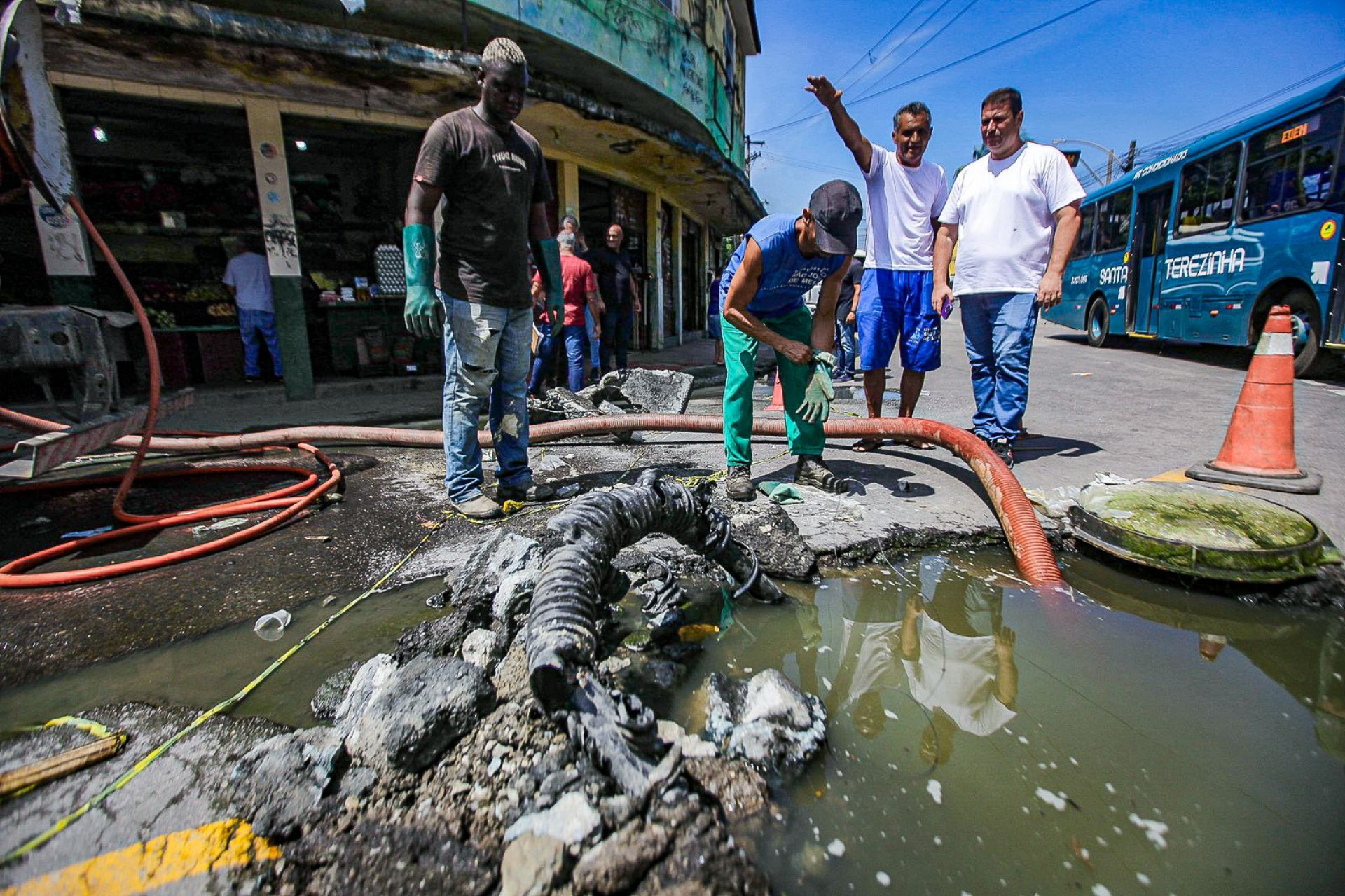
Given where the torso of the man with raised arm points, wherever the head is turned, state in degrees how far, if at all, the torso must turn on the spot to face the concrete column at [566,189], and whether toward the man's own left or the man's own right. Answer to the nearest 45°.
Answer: approximately 135° to the man's own right

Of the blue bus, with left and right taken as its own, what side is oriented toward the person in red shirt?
right

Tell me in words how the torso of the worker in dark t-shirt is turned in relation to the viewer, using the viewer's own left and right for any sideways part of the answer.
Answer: facing the viewer and to the right of the viewer

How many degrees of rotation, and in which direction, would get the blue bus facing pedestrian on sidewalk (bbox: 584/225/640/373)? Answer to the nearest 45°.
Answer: approximately 90° to its right

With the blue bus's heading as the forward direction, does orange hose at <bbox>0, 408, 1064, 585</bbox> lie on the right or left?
on its right

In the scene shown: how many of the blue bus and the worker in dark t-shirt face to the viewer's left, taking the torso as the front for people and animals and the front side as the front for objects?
0

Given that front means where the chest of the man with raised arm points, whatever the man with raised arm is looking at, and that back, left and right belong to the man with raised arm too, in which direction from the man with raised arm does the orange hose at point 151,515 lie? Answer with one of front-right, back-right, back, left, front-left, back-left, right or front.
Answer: front-right

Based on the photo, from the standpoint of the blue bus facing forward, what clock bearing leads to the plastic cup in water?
The plastic cup in water is roughly at 2 o'clock from the blue bus.

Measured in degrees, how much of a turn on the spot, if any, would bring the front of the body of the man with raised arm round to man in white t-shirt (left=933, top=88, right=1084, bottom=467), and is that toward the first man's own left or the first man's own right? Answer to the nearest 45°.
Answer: approximately 90° to the first man's own left

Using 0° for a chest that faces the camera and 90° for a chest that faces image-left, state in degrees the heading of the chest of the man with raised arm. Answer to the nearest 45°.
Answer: approximately 0°

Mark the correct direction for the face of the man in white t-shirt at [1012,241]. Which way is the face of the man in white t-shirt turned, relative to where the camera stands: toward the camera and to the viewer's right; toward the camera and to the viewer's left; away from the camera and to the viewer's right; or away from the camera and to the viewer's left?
toward the camera and to the viewer's left

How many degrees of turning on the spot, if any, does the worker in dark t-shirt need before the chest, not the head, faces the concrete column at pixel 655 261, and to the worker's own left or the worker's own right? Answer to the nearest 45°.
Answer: approximately 135° to the worker's own left
